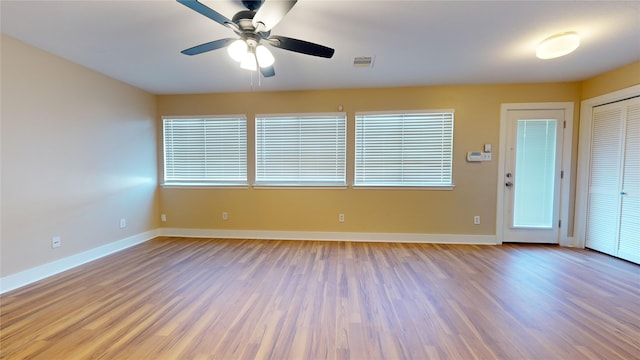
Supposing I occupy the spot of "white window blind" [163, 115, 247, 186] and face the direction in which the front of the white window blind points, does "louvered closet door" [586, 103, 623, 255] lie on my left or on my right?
on my left

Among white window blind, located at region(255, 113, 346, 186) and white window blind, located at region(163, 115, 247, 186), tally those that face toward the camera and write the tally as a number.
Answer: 2

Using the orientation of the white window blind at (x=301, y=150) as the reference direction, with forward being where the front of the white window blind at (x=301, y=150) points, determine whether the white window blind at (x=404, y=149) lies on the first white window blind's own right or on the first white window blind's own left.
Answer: on the first white window blind's own left

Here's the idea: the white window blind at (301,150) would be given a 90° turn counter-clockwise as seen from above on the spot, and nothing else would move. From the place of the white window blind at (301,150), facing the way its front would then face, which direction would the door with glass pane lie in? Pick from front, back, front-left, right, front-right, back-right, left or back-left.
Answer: front

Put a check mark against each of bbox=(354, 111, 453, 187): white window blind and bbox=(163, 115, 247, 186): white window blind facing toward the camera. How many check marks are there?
2

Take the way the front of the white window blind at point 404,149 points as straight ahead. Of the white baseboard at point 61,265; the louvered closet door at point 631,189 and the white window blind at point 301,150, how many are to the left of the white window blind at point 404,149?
1

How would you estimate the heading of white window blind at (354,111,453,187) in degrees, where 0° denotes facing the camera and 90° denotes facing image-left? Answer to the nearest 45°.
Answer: approximately 0°

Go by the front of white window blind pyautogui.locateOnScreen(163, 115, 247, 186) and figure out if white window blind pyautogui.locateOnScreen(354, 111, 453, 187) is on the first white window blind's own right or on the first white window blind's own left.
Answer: on the first white window blind's own left

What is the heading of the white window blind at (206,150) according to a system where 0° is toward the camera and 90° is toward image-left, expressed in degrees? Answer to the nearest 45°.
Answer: approximately 0°

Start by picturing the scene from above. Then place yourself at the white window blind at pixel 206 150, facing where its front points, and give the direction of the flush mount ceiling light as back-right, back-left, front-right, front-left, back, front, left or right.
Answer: front-left
